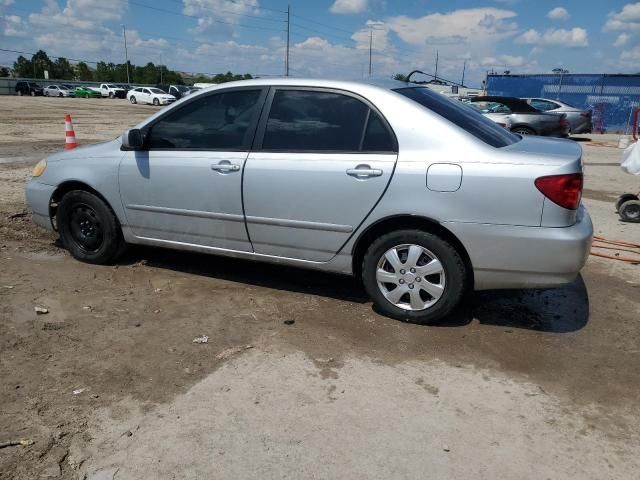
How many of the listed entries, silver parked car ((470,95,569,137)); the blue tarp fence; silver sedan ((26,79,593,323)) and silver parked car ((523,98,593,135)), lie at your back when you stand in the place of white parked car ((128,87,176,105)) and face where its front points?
0

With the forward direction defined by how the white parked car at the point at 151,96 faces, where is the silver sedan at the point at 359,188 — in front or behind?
in front

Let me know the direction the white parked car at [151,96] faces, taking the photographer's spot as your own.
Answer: facing the viewer and to the right of the viewer

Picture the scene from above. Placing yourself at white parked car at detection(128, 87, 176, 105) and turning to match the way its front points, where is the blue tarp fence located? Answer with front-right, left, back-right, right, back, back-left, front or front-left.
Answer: front
